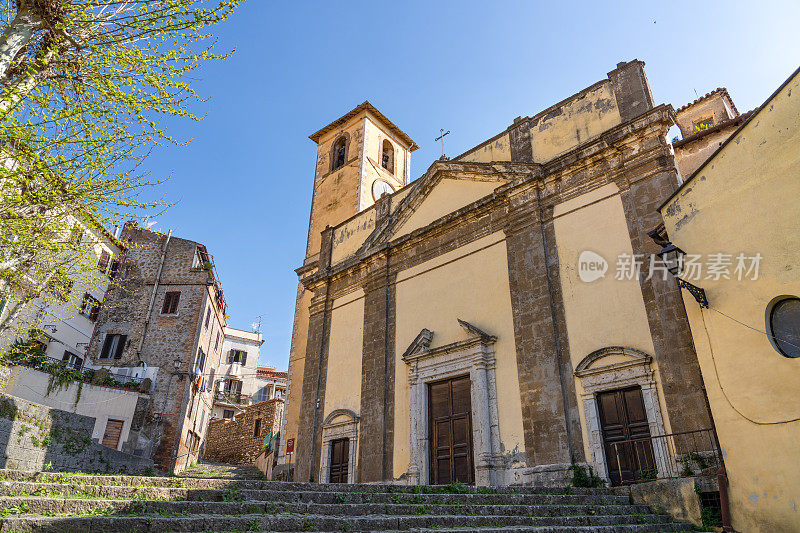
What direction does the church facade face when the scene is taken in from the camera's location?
facing the viewer and to the left of the viewer

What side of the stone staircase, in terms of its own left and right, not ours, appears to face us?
front

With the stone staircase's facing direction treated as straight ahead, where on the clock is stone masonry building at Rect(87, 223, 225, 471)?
The stone masonry building is roughly at 5 o'clock from the stone staircase.

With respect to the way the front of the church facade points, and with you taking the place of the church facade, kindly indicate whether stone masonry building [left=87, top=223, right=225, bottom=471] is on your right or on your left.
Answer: on your right

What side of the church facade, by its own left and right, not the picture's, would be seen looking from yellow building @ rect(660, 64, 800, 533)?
left

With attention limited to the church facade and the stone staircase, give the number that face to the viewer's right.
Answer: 0

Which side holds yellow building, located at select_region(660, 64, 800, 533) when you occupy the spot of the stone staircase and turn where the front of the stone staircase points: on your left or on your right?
on your left

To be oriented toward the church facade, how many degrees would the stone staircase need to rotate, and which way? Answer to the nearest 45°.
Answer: approximately 135° to its left
